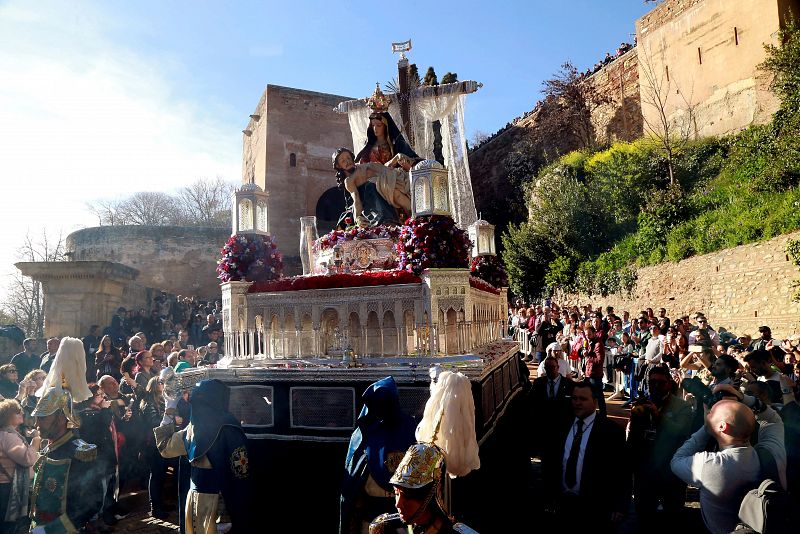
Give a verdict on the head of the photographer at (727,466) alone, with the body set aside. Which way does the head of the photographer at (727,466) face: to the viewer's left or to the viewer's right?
to the viewer's left

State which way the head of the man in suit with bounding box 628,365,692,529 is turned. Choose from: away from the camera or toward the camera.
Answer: toward the camera

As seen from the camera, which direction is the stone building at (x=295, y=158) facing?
toward the camera

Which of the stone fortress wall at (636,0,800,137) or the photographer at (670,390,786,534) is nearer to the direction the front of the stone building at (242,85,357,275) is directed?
the photographer

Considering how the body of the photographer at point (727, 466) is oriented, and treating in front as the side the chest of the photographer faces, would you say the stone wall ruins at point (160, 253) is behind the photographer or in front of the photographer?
in front

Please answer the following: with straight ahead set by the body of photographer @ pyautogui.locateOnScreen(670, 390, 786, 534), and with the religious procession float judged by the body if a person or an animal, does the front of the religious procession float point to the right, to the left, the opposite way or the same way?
the opposite way

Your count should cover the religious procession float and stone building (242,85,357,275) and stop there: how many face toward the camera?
2

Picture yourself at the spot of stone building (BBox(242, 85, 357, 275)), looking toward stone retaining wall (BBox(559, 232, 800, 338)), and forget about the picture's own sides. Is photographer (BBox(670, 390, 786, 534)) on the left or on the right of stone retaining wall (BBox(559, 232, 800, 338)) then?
right

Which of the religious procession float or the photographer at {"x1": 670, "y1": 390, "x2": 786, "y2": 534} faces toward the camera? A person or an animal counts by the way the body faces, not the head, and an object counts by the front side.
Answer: the religious procession float

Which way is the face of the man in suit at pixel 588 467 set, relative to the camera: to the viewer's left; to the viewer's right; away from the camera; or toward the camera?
toward the camera

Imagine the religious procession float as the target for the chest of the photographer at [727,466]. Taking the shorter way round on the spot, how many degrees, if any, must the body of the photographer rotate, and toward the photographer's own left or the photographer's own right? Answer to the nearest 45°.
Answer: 0° — they already face it

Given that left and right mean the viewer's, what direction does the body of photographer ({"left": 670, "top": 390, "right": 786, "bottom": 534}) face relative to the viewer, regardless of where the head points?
facing away from the viewer and to the left of the viewer

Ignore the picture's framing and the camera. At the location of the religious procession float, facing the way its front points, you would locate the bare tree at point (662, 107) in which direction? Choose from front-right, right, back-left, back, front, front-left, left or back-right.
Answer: back-left

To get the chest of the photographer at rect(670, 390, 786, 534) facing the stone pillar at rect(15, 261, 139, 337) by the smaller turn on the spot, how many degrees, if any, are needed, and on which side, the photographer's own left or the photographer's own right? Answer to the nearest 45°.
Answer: approximately 45° to the photographer's own left

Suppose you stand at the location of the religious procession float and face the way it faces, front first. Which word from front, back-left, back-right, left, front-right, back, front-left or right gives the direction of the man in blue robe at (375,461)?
front

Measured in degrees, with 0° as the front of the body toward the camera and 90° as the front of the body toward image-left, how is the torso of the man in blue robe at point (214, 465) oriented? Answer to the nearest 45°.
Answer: approximately 45°
